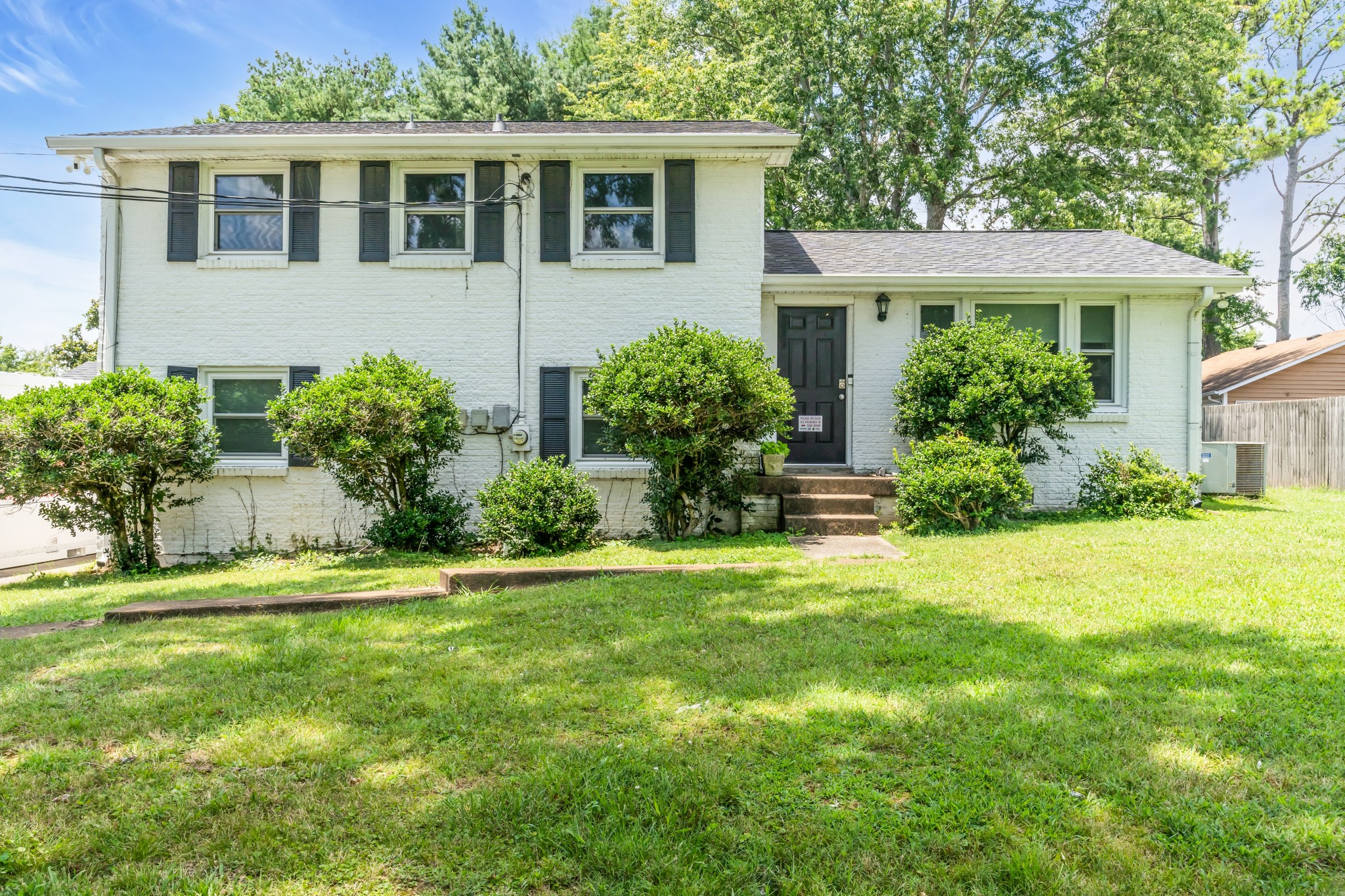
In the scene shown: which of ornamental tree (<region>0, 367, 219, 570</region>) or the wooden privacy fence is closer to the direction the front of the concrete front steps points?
the ornamental tree

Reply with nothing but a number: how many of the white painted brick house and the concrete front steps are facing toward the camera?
2

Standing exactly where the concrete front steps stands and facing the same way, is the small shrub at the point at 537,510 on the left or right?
on its right

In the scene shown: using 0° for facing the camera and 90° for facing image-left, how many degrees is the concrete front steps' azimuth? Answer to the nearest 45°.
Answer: approximately 0°

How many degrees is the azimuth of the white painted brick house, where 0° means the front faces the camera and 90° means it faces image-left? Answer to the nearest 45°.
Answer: approximately 0°

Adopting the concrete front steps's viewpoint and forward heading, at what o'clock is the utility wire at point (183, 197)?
The utility wire is roughly at 3 o'clock from the concrete front steps.

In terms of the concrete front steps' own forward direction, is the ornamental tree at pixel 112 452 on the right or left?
on its right

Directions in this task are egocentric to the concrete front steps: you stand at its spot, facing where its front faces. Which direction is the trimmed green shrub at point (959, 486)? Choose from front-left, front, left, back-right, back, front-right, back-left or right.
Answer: left

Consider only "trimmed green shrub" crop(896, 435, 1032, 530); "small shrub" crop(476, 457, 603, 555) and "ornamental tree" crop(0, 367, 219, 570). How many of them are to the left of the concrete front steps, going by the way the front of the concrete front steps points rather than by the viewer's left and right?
1

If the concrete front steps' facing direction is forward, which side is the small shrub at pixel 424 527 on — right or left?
on its right
